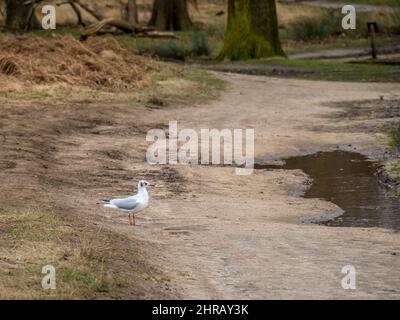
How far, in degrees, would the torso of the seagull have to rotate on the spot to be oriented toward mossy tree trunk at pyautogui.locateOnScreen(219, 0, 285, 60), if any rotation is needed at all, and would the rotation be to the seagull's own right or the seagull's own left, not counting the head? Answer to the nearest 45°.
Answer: approximately 90° to the seagull's own left

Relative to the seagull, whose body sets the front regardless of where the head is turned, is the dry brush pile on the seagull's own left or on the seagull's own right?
on the seagull's own left

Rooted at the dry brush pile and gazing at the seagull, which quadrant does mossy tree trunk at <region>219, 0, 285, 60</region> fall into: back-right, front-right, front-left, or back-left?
back-left

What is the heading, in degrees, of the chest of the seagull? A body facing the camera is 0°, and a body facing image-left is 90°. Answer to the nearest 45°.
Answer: approximately 270°
